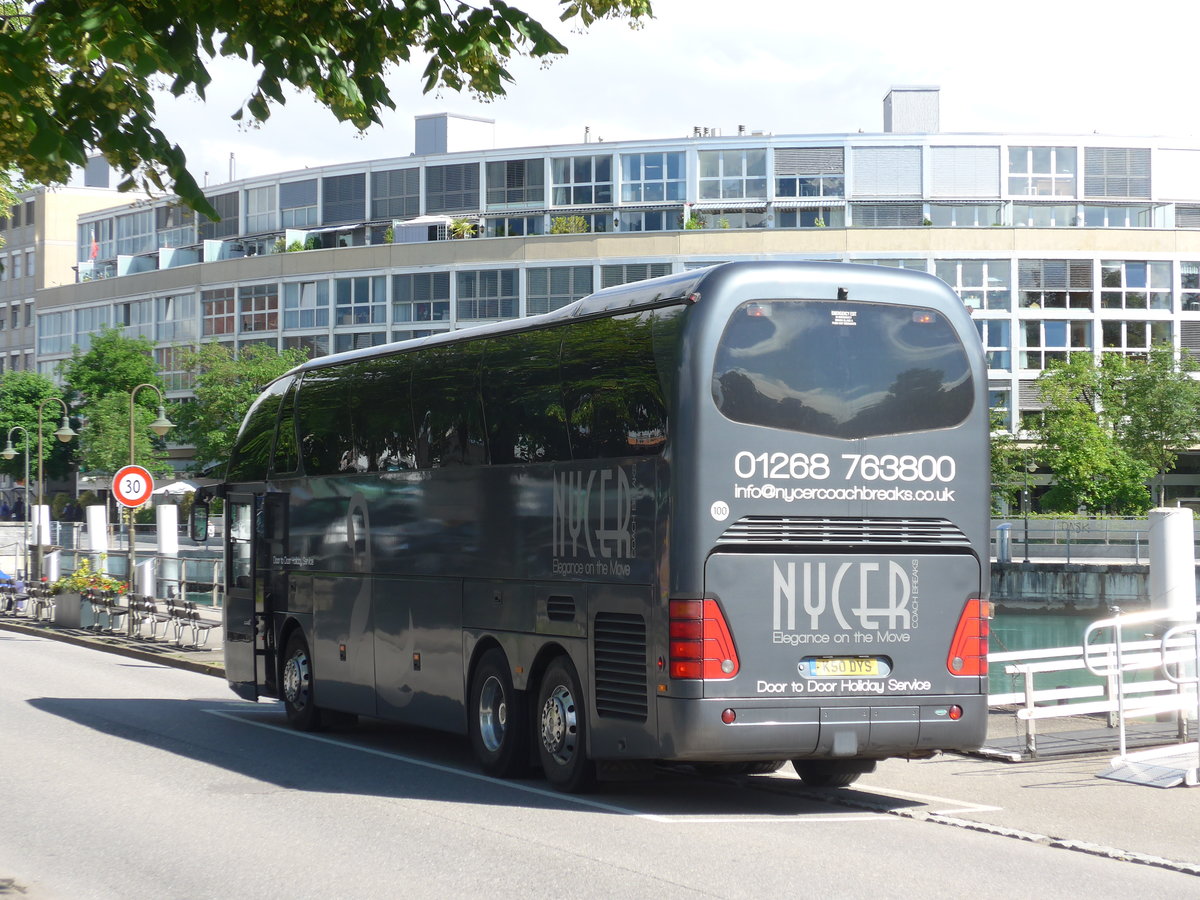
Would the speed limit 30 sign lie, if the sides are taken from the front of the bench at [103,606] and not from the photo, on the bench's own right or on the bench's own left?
on the bench's own right

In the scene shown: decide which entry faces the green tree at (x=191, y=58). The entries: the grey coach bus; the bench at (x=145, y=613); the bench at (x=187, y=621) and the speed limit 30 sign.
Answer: the speed limit 30 sign

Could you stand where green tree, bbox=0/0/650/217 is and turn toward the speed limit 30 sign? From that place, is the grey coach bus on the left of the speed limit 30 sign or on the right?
right

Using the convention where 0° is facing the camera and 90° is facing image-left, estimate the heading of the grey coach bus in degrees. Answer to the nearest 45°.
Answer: approximately 135°

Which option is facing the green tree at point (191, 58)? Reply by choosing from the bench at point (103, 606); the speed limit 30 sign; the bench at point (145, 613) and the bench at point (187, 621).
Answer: the speed limit 30 sign
